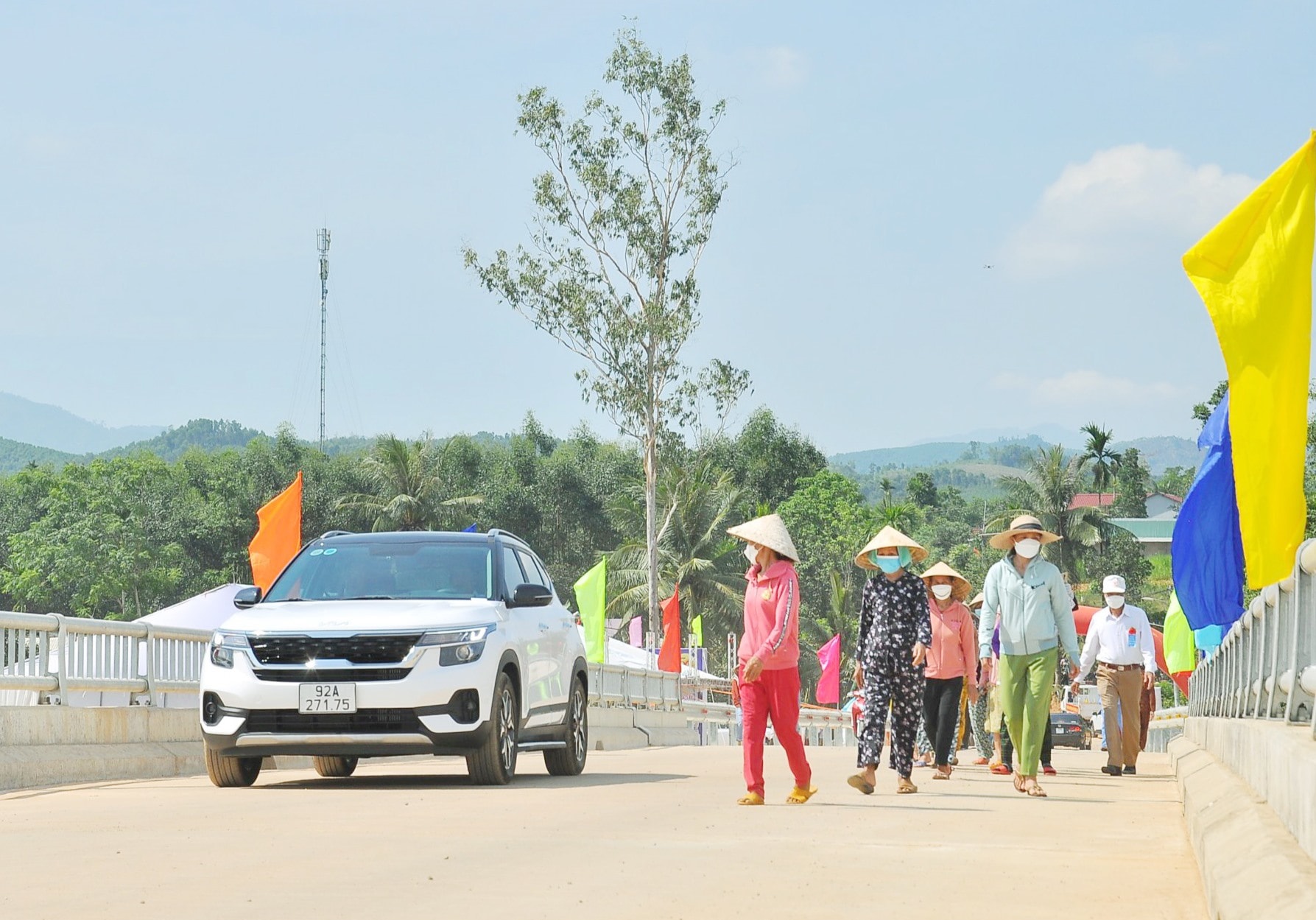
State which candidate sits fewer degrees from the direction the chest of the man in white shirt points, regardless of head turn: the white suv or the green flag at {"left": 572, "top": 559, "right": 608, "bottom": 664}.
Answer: the white suv

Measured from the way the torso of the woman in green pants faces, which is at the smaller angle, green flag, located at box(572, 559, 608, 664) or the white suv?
the white suv

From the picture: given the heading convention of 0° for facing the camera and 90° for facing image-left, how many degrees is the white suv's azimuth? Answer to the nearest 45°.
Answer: approximately 45°

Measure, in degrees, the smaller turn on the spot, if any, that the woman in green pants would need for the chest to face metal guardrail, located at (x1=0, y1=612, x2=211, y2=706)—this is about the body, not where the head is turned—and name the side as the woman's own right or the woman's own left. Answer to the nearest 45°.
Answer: approximately 90° to the woman's own right

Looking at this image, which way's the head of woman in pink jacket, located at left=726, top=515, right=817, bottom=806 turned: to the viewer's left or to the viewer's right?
to the viewer's left

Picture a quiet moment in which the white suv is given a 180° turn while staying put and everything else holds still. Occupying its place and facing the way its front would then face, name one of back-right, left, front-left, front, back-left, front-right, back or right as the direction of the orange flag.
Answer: front-left
